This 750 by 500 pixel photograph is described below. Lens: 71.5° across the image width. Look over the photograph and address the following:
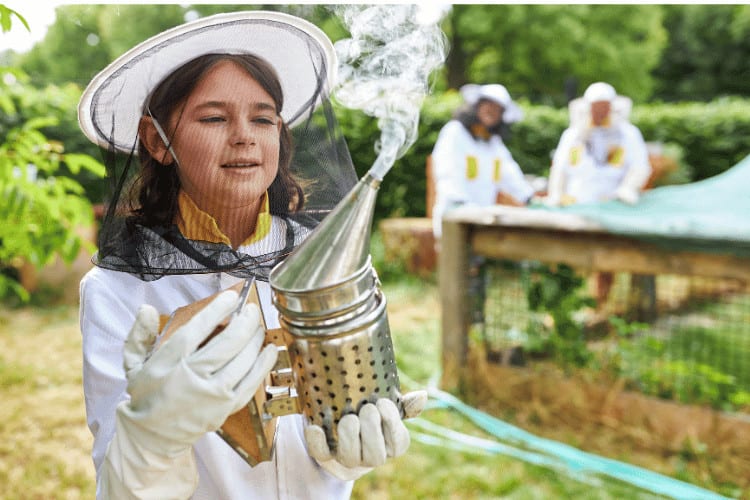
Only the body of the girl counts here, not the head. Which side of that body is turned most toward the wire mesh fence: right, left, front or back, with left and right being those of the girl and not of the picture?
left

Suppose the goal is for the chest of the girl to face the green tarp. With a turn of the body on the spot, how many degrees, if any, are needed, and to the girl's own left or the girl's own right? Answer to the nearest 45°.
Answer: approximately 90° to the girl's own left

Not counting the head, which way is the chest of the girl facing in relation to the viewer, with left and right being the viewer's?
facing the viewer and to the right of the viewer
